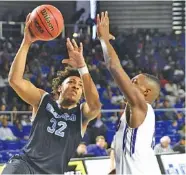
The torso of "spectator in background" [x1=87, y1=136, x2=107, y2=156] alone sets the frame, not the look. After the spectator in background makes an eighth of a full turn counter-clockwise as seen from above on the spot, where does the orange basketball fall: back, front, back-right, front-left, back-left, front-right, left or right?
right

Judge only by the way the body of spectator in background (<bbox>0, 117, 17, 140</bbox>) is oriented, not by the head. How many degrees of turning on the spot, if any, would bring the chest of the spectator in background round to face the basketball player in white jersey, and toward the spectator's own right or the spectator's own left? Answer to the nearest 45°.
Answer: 0° — they already face them

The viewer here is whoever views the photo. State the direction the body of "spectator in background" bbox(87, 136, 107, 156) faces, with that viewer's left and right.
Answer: facing the viewer and to the right of the viewer

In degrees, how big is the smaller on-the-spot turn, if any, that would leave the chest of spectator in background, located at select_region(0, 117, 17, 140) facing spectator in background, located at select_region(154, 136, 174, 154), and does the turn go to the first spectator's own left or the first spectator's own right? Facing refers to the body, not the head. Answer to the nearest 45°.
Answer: approximately 90° to the first spectator's own left

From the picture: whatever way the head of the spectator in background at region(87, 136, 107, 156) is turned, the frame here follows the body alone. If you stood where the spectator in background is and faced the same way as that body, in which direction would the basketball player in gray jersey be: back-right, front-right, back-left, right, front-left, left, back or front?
front-right

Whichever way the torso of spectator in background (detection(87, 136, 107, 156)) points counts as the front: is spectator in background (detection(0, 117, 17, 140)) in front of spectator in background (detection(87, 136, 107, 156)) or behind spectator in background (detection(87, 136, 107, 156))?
behind

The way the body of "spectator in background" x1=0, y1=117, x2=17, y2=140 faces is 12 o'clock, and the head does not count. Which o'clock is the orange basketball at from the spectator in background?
The orange basketball is roughly at 12 o'clock from the spectator in background.

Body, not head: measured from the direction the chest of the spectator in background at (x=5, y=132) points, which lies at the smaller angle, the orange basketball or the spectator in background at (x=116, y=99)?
the orange basketball

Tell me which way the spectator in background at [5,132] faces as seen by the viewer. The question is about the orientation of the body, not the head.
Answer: toward the camera

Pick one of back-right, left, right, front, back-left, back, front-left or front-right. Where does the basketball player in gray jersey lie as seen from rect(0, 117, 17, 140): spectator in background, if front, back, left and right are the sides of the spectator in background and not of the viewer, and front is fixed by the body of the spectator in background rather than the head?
front

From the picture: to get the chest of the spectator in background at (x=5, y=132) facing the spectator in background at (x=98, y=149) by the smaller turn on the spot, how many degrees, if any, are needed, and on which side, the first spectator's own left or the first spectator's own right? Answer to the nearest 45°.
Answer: approximately 45° to the first spectator's own left

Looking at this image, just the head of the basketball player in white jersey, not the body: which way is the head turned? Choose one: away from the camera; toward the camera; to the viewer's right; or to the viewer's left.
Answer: to the viewer's left

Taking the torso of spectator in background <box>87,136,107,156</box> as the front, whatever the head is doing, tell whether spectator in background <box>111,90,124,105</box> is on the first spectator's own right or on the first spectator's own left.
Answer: on the first spectator's own left
